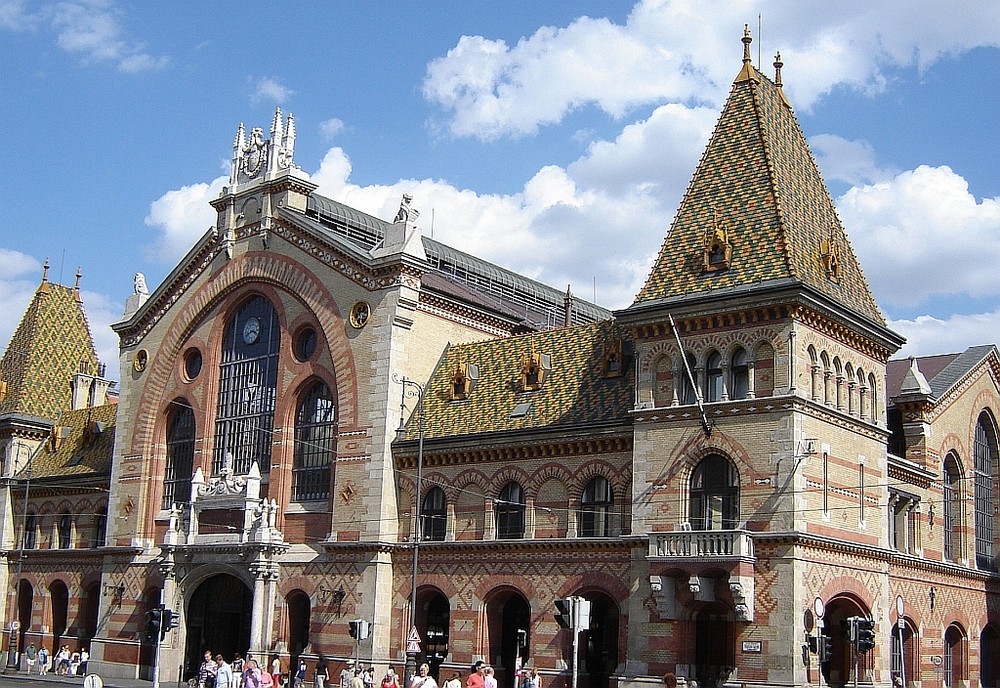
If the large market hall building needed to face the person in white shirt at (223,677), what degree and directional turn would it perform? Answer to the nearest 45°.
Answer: approximately 45° to its right

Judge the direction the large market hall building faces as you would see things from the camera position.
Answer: facing the viewer and to the left of the viewer

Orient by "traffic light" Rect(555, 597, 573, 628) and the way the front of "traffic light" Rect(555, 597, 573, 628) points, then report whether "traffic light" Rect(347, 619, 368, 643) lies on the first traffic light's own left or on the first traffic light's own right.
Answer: on the first traffic light's own right

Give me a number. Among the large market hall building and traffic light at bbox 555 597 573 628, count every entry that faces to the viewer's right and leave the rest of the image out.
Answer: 0

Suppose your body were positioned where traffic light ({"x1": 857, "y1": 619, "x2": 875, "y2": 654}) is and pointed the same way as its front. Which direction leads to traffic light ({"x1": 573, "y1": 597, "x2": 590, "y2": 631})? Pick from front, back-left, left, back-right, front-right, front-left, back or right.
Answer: back-right
